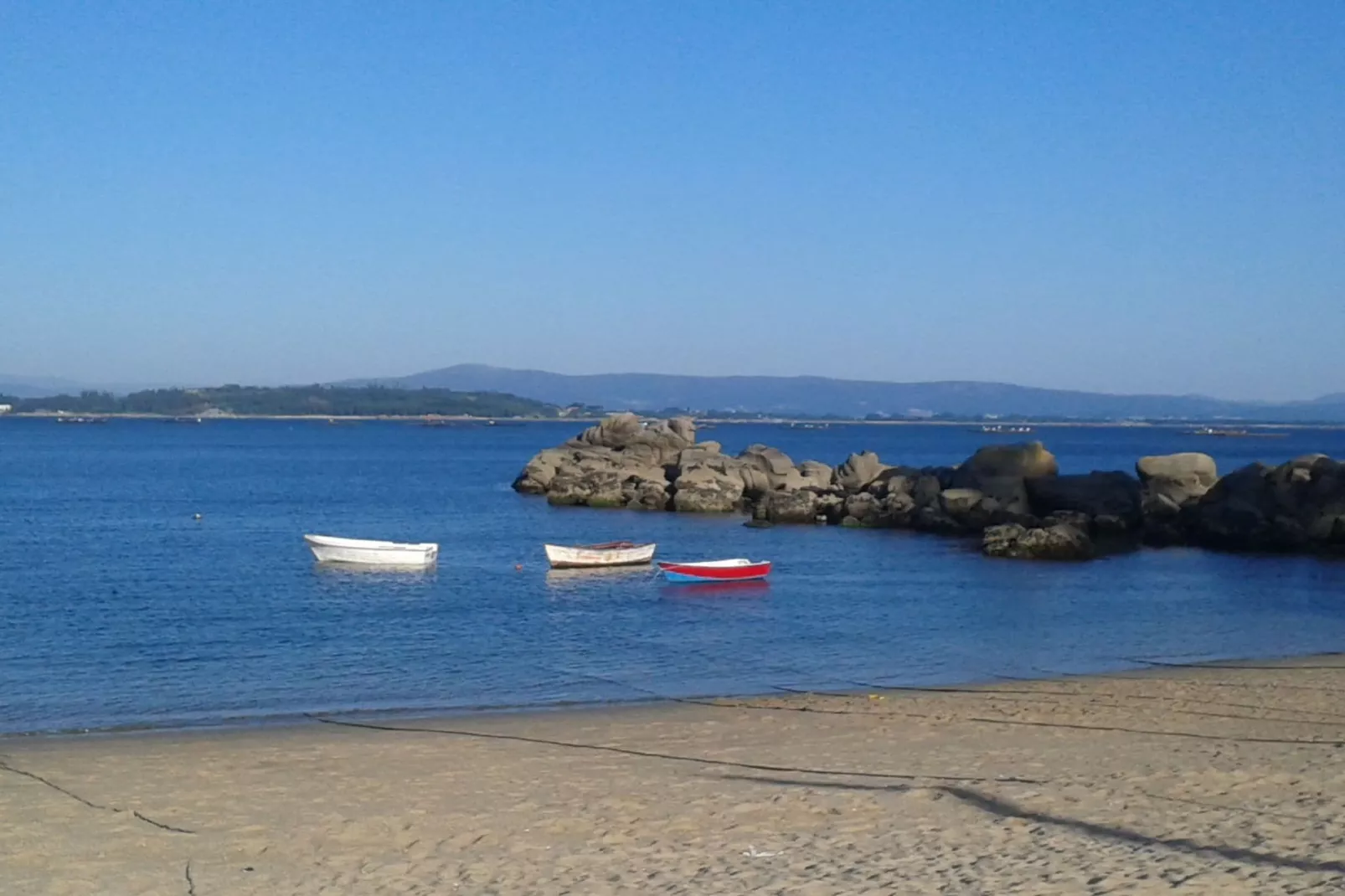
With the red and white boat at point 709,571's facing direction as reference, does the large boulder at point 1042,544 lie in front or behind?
behind

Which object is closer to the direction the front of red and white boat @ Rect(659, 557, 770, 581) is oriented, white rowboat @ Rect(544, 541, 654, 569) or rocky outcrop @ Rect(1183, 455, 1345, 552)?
the white rowboat

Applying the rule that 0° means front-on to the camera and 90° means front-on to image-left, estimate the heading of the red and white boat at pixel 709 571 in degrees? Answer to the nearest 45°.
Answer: approximately 90°

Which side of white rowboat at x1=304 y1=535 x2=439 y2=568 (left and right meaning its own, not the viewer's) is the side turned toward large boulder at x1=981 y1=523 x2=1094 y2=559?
back

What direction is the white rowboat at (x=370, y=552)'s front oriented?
to the viewer's left

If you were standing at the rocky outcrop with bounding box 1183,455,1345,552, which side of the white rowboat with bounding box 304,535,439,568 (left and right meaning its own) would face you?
back

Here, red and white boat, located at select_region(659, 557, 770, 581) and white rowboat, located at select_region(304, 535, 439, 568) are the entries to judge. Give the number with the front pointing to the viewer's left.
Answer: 2

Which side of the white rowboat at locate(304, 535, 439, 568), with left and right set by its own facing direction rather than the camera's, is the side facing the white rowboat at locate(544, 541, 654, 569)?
back

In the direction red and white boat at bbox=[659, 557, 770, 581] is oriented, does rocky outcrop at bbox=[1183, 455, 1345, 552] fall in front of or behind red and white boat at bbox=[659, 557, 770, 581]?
behind
